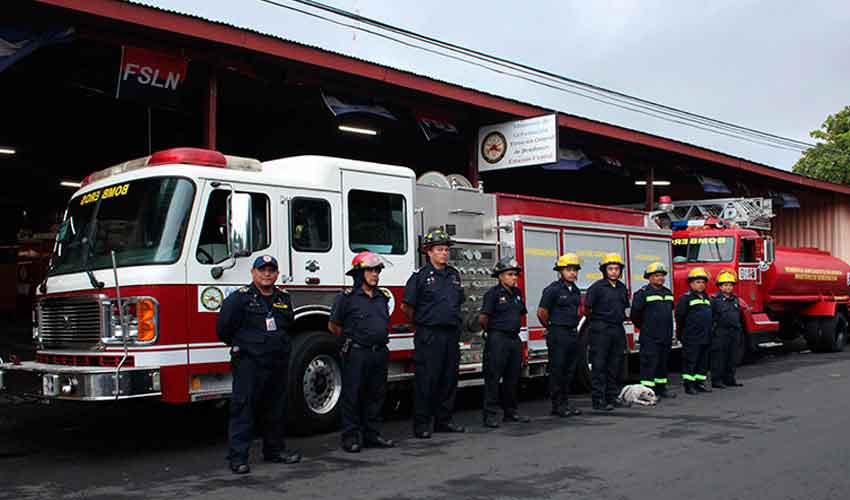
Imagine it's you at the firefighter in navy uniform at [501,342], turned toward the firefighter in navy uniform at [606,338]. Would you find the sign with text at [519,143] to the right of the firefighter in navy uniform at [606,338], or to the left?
left

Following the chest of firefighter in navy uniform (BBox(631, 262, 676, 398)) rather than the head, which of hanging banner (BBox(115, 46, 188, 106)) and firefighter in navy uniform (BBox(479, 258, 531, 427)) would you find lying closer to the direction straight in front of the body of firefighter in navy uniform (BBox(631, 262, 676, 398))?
the firefighter in navy uniform

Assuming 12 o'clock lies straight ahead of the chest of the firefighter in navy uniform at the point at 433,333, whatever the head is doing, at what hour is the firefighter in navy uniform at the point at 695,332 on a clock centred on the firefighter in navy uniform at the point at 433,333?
the firefighter in navy uniform at the point at 695,332 is roughly at 9 o'clock from the firefighter in navy uniform at the point at 433,333.

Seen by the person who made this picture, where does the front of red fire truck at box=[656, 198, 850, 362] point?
facing the viewer and to the left of the viewer

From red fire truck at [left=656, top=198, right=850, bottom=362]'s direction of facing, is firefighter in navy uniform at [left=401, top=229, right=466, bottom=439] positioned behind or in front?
in front

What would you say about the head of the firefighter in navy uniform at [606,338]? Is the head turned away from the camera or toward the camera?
toward the camera

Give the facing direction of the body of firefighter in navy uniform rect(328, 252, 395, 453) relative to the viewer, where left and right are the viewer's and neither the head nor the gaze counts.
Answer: facing the viewer and to the right of the viewer

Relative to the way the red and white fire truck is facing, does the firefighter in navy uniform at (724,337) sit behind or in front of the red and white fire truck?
behind

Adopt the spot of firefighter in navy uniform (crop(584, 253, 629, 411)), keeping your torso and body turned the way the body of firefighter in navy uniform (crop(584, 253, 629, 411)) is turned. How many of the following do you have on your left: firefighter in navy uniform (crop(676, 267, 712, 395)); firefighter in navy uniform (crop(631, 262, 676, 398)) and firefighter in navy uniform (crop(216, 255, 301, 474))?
2

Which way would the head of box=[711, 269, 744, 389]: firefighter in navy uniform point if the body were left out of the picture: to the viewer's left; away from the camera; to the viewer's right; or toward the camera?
toward the camera

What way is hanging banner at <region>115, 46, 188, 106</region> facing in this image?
toward the camera

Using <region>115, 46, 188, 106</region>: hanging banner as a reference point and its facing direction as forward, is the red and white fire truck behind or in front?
in front

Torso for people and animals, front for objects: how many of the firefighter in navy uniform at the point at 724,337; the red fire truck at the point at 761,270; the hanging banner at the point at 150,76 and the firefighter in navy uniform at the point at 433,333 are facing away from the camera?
0
